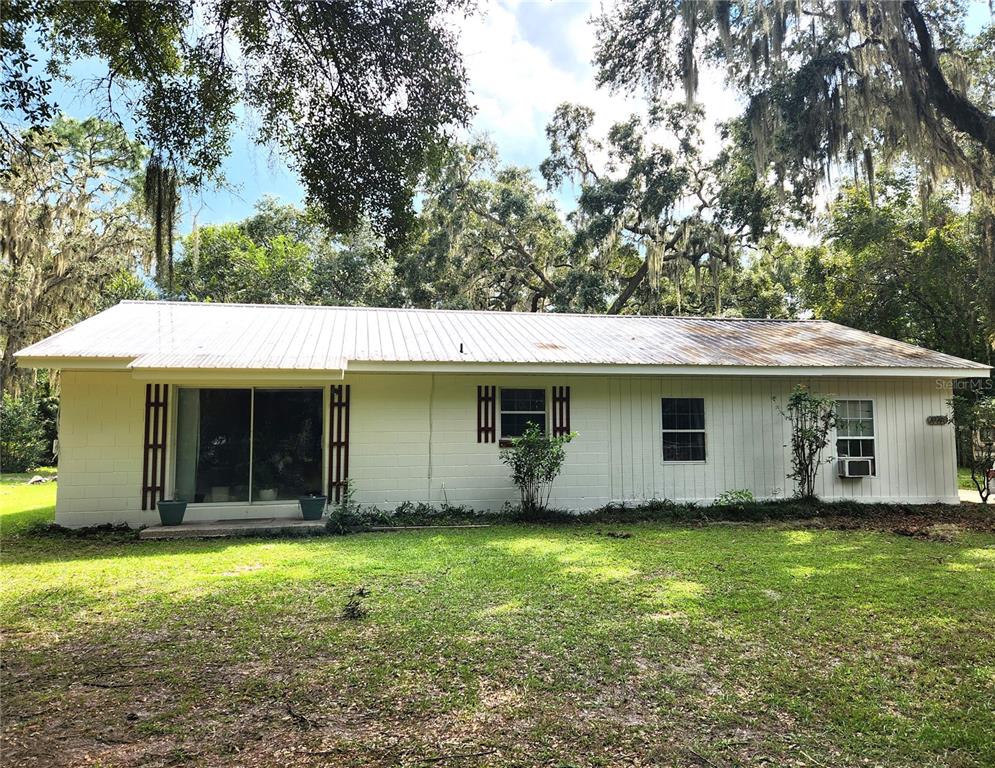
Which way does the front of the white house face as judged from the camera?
facing the viewer

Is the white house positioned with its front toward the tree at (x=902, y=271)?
no

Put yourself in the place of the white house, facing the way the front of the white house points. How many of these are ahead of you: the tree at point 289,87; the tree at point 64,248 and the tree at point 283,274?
1

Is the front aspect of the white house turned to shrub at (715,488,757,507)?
no

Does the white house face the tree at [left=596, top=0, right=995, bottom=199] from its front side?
no

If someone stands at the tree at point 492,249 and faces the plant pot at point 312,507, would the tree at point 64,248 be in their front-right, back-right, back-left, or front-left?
front-right

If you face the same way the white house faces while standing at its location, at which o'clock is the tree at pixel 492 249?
The tree is roughly at 6 o'clock from the white house.

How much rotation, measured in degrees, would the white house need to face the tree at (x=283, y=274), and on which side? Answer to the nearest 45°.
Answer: approximately 135° to its right

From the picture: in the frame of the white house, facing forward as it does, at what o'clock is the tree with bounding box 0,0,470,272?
The tree is roughly at 12 o'clock from the white house.

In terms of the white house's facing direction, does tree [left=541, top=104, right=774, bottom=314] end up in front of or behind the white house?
behind

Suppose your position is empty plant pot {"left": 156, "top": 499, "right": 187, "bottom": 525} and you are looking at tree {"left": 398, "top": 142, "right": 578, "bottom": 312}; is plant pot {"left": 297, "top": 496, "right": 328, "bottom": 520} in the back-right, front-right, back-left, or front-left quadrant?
front-right

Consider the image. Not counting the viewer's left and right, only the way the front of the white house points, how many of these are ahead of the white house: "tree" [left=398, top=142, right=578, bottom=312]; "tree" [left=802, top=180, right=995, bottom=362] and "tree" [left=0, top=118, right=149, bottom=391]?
0

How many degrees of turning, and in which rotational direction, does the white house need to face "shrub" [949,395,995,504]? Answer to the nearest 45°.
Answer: approximately 90° to its left
